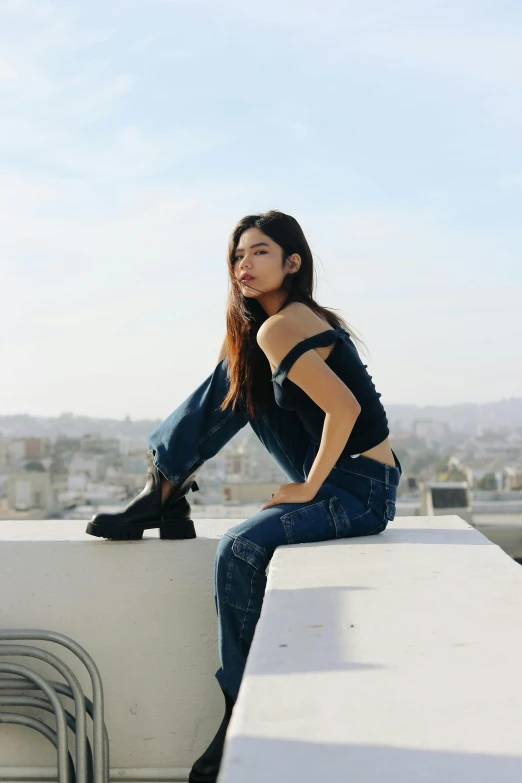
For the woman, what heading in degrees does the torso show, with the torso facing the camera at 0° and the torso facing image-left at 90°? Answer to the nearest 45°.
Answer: approximately 90°

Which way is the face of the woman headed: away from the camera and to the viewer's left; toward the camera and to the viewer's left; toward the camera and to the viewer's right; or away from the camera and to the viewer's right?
toward the camera and to the viewer's left
